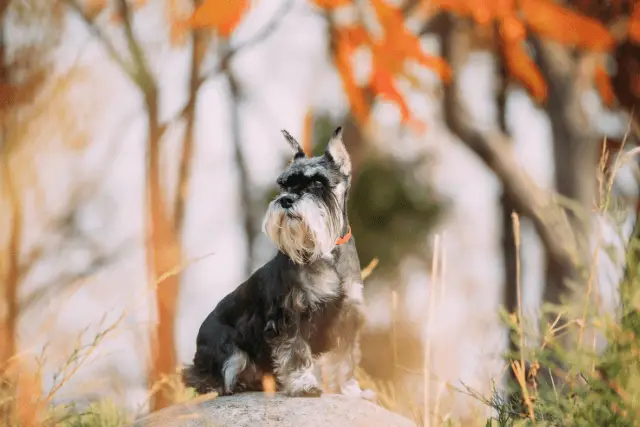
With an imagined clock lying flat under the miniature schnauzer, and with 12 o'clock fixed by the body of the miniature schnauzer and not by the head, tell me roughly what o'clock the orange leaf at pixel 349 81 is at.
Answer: The orange leaf is roughly at 8 o'clock from the miniature schnauzer.

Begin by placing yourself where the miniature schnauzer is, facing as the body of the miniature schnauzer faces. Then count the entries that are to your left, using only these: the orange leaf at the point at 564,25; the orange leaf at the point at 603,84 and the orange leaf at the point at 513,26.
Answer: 3

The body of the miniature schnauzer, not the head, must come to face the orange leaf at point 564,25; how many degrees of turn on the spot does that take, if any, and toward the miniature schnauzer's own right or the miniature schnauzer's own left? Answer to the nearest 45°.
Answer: approximately 90° to the miniature schnauzer's own left

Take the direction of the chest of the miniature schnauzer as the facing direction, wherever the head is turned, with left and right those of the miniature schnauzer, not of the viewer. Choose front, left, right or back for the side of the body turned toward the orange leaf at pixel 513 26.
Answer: left

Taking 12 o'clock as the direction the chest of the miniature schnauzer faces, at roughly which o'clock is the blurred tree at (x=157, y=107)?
The blurred tree is roughly at 7 o'clock from the miniature schnauzer.

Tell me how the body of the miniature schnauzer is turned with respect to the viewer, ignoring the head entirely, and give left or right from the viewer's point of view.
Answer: facing the viewer and to the right of the viewer

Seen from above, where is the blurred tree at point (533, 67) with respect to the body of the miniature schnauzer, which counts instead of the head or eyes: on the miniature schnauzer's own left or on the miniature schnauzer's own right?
on the miniature schnauzer's own left

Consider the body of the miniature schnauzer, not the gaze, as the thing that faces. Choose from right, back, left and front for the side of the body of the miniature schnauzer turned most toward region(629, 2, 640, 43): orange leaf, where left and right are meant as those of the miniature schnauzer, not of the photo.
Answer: left

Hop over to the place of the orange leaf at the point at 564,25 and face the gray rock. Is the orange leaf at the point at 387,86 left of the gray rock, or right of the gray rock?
right

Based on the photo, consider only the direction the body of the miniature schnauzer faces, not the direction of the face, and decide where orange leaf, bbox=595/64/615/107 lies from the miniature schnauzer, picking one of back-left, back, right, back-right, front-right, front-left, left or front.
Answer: left
